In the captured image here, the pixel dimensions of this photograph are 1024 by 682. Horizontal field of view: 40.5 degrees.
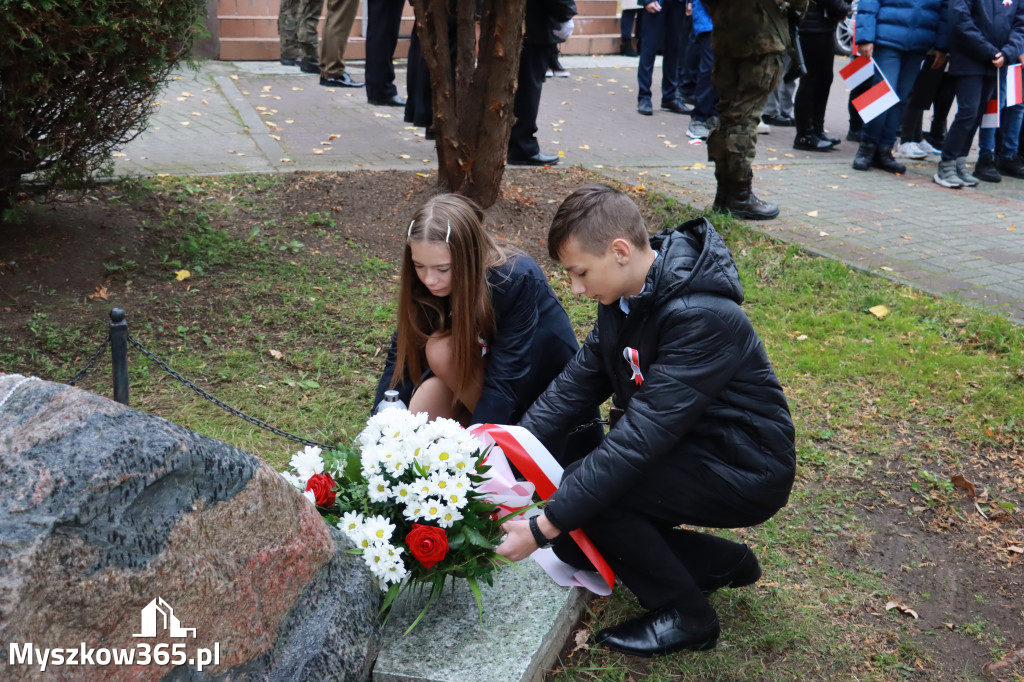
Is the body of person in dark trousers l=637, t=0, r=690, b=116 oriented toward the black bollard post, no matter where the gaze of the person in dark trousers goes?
no

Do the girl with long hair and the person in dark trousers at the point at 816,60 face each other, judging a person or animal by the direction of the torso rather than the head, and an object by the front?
no

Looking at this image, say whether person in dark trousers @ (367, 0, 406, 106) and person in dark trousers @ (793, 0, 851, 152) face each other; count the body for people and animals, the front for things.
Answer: no

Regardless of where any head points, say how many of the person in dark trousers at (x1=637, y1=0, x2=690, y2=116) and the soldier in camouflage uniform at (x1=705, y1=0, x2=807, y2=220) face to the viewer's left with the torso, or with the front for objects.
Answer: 0

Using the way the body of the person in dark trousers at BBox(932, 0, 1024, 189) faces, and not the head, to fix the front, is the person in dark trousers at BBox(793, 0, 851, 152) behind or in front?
behind

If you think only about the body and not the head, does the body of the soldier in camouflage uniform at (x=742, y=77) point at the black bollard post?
no

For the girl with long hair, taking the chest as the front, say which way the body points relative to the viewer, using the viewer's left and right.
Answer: facing the viewer and to the left of the viewer

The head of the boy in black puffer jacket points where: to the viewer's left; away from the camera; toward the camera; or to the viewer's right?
to the viewer's left

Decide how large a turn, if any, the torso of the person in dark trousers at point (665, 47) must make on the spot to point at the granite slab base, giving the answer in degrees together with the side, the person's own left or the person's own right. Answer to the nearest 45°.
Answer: approximately 45° to the person's own right

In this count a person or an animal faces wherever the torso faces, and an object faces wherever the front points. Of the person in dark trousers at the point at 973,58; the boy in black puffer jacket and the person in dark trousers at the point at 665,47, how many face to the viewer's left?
1
